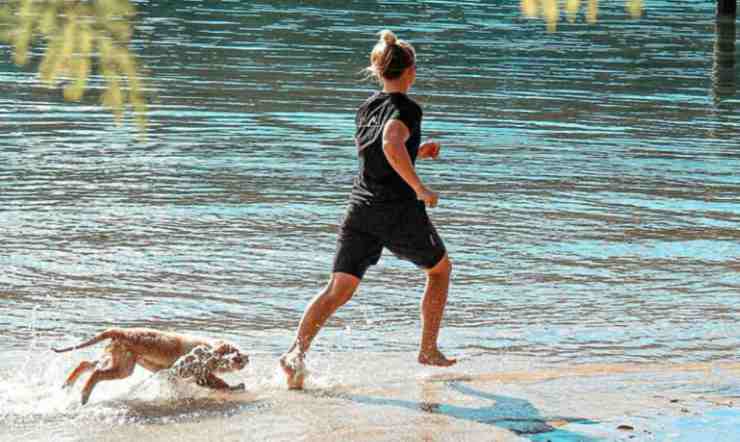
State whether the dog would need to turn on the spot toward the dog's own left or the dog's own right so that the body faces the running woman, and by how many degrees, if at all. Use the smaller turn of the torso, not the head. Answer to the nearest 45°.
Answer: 0° — it already faces them

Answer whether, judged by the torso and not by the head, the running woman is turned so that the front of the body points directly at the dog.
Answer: no

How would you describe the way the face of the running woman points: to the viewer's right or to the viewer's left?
to the viewer's right

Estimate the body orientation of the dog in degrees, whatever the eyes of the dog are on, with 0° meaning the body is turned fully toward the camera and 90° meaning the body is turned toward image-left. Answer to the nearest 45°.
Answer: approximately 270°

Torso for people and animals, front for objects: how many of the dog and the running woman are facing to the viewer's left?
0

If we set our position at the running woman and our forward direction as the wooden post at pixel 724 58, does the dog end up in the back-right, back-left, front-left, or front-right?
back-left

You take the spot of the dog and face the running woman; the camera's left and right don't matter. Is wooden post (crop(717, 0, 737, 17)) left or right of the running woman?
left

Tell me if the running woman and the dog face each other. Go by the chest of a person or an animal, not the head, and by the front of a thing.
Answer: no

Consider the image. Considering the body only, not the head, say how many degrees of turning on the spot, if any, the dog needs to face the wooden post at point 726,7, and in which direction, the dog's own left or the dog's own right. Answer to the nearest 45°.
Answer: approximately 45° to the dog's own left

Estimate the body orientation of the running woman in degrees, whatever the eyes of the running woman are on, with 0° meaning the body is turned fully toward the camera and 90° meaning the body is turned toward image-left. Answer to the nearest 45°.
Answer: approximately 225°
